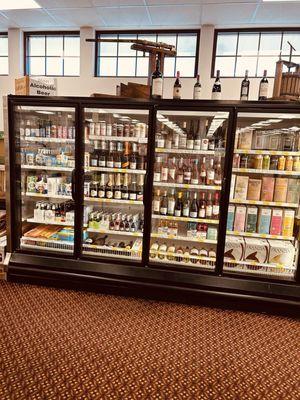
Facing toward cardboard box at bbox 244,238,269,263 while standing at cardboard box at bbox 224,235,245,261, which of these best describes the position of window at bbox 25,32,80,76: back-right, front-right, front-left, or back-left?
back-left

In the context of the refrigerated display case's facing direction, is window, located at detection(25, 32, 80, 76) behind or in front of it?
behind

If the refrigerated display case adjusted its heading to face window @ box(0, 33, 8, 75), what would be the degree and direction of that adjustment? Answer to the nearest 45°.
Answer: approximately 135° to its right

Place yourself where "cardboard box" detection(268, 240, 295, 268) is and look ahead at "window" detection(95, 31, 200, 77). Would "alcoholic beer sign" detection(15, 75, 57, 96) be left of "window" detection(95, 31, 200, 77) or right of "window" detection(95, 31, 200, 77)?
left

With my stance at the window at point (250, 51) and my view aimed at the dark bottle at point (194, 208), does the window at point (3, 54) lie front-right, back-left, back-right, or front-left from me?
front-right

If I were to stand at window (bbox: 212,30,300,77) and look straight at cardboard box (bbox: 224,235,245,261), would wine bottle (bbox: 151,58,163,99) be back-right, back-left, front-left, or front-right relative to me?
front-right

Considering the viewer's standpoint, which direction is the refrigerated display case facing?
facing the viewer
